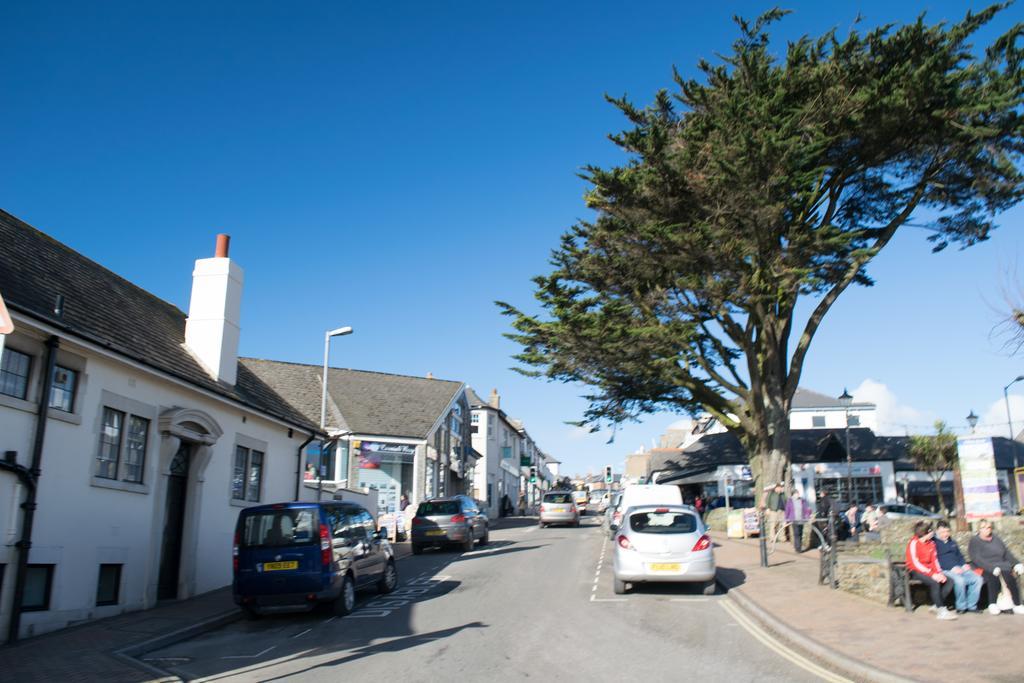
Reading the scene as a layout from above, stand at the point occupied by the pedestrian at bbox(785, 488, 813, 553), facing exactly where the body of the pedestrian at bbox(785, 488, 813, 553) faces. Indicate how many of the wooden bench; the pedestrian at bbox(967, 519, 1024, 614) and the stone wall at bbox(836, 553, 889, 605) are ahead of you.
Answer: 3

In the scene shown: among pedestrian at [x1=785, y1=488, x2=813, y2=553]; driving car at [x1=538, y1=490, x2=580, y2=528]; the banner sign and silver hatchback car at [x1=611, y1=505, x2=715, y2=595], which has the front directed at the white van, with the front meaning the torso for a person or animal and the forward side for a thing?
the silver hatchback car

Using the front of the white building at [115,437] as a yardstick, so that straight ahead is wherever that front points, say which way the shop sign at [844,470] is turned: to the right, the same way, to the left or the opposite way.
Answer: to the right

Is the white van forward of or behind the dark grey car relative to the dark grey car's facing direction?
forward

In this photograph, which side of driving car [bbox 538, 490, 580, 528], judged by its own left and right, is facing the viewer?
back

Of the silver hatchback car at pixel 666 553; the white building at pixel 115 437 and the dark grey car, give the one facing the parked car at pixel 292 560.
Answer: the white building

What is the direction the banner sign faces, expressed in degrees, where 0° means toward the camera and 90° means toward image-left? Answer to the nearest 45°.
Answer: approximately 0°

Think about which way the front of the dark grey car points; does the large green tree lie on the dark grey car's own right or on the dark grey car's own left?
on the dark grey car's own right

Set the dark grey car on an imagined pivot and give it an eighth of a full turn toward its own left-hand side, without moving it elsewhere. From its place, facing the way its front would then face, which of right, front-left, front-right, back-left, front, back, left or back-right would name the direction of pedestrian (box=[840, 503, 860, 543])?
right

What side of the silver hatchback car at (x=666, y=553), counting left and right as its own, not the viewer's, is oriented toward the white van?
front

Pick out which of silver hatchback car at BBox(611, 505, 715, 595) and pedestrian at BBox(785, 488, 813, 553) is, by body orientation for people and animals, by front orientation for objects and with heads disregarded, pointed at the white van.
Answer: the silver hatchback car

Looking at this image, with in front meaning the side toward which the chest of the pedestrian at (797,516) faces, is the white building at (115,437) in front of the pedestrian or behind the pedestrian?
in front

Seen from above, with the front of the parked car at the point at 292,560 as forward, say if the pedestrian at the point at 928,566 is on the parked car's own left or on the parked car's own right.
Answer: on the parked car's own right

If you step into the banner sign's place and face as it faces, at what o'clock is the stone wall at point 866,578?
The stone wall is roughly at 1 o'clock from the banner sign.

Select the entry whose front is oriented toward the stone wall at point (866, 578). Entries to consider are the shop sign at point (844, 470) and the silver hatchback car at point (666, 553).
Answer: the shop sign

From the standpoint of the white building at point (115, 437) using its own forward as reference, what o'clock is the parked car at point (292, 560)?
The parked car is roughly at 12 o'clock from the white building.
